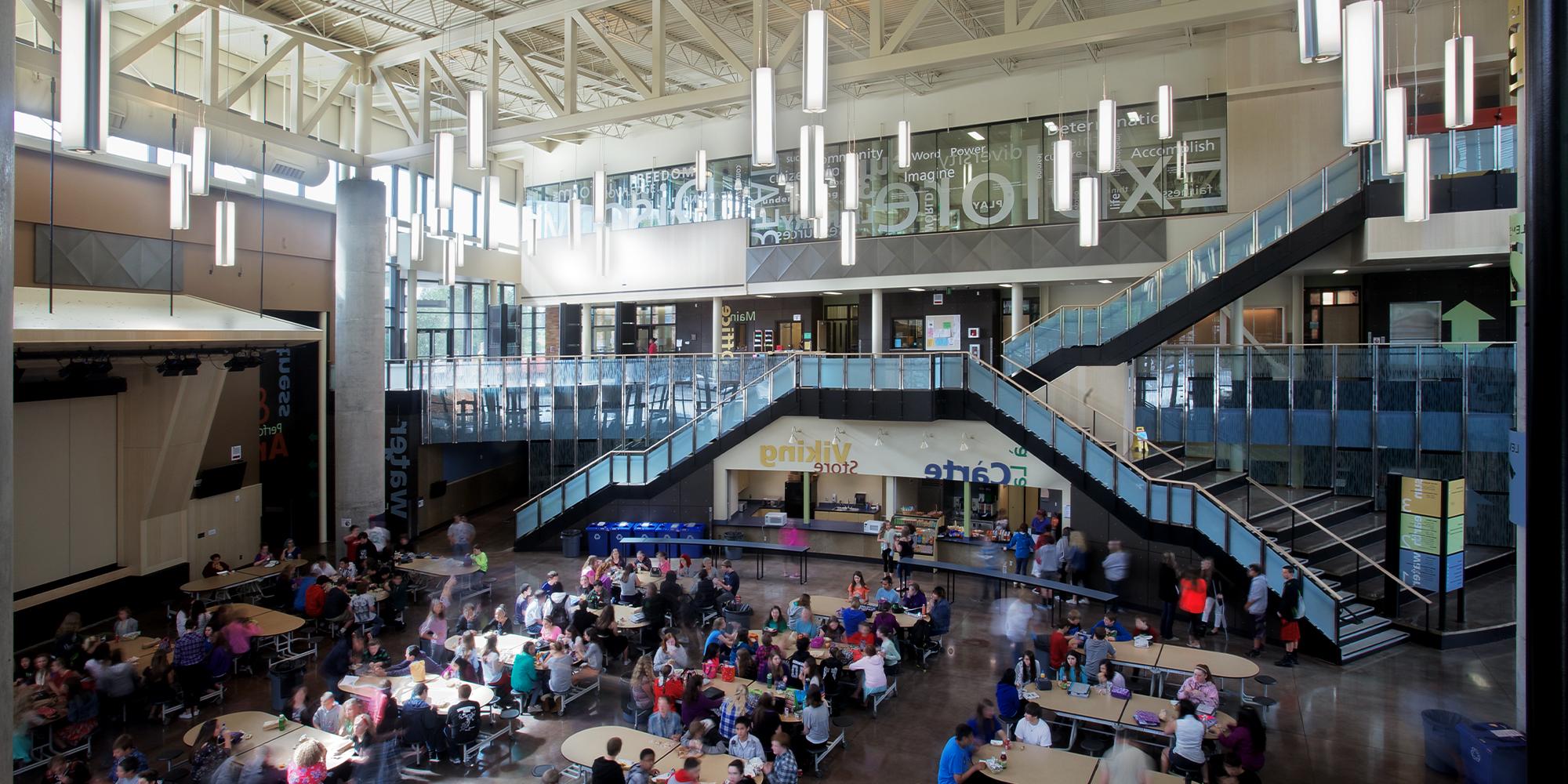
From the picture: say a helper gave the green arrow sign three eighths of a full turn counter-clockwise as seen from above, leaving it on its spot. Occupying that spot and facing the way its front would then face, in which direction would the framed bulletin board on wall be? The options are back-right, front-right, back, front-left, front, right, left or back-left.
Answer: back-left

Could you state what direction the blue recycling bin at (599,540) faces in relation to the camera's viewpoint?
facing the viewer

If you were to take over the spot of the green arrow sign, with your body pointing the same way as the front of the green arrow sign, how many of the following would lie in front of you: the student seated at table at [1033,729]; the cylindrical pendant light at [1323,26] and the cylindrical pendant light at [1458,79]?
3

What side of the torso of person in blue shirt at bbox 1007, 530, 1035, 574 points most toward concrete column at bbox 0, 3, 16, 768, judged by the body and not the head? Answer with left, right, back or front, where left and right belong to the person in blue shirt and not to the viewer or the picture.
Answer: back

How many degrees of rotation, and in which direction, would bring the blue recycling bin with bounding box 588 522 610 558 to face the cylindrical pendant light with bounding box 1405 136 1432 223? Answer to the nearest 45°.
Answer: approximately 45° to its left

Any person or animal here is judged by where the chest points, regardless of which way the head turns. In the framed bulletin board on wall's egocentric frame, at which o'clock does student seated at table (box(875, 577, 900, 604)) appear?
The student seated at table is roughly at 12 o'clock from the framed bulletin board on wall.

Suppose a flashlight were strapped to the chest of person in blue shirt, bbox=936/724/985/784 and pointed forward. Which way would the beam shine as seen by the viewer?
to the viewer's right

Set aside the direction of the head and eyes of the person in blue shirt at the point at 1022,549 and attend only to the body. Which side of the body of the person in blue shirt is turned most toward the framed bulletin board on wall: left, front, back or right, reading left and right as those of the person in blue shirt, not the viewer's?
front

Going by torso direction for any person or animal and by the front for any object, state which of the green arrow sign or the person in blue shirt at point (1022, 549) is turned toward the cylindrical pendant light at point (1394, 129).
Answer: the green arrow sign

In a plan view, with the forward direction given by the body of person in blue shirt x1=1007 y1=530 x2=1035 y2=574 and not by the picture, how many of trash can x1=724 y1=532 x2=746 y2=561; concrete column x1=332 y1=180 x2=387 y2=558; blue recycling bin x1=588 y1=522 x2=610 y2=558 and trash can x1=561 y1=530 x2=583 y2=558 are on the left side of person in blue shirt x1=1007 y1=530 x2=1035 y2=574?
4

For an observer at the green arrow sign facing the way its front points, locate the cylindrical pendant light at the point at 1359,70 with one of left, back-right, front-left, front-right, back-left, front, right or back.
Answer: front

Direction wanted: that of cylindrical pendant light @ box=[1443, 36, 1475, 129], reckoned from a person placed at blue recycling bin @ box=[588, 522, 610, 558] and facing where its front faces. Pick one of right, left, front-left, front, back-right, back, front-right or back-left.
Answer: front-left

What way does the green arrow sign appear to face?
toward the camera
